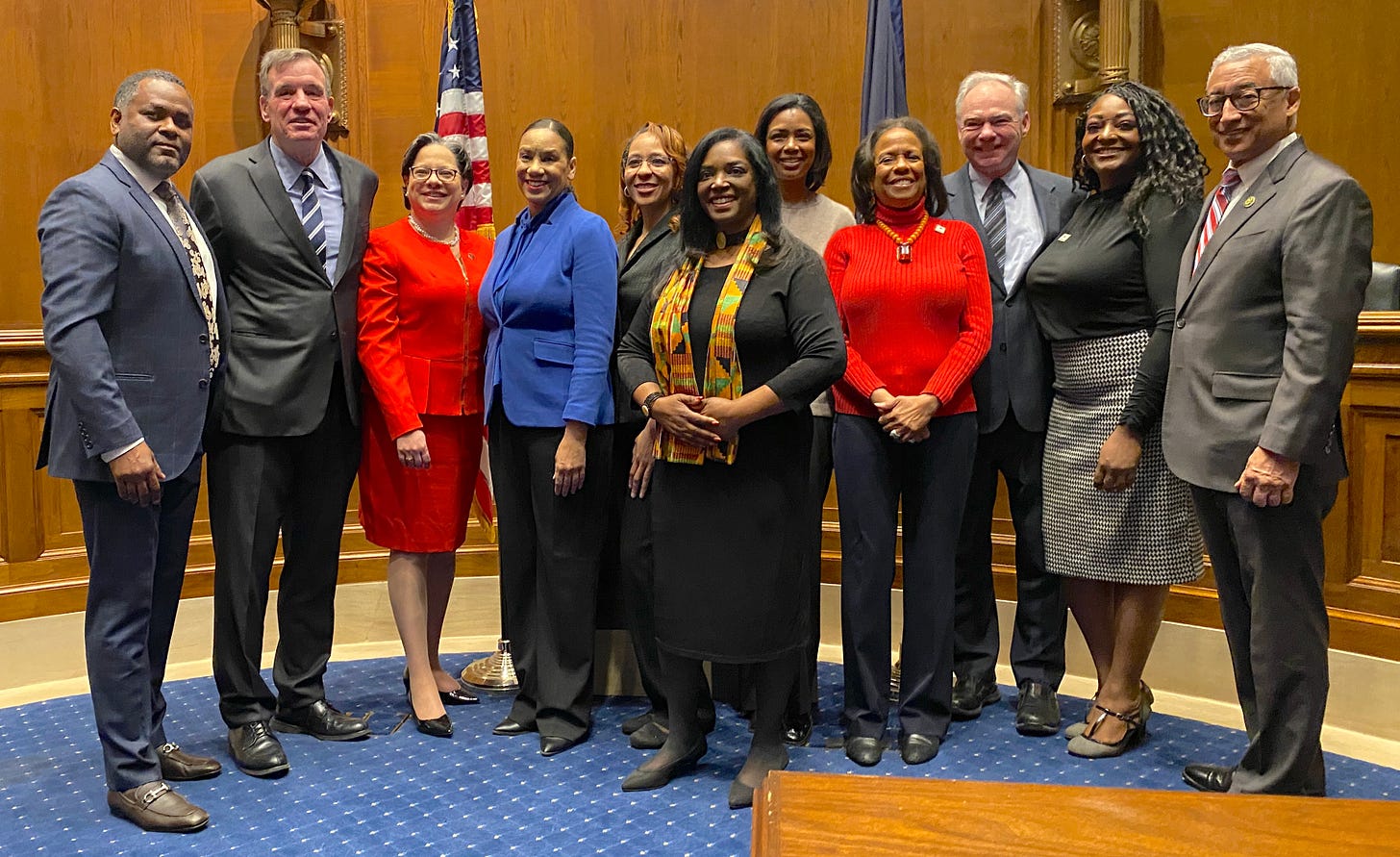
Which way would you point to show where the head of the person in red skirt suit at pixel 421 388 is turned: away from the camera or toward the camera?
toward the camera

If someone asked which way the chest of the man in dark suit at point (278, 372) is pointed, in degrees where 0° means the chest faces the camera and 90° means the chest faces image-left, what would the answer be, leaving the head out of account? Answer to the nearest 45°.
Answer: approximately 315°

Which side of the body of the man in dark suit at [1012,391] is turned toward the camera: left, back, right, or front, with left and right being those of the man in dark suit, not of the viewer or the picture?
front

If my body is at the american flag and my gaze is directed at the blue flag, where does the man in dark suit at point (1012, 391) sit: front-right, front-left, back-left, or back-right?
front-right

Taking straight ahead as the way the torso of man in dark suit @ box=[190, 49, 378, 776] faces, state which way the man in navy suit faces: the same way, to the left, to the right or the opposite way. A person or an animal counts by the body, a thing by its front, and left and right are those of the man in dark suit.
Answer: the same way

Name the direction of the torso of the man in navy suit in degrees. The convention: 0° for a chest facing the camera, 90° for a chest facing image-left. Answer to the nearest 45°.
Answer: approximately 315°

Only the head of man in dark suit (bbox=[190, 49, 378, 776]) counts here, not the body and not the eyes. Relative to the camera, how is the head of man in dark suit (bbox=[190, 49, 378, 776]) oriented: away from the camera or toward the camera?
toward the camera

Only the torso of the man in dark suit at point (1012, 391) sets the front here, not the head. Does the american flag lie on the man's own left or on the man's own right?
on the man's own right

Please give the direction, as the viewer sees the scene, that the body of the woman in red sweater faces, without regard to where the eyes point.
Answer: toward the camera

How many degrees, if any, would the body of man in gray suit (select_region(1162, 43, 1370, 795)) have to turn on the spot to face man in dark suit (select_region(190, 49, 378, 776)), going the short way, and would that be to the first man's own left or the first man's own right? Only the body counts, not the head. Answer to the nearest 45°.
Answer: approximately 45° to the first man's own right

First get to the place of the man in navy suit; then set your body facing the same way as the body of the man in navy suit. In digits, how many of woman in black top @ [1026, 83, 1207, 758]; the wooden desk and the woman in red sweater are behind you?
0

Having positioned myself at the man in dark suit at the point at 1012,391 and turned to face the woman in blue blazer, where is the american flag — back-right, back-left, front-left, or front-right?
front-right

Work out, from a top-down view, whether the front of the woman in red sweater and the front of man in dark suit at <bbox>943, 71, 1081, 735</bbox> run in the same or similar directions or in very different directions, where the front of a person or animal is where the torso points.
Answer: same or similar directions

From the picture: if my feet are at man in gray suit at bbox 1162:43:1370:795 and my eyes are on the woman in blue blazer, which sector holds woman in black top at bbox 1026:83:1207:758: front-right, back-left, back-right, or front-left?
front-right

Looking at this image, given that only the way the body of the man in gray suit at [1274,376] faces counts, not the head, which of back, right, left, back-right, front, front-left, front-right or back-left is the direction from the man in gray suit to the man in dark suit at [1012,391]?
right

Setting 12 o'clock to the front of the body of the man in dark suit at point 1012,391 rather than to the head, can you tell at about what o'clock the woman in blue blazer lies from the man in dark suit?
The woman in blue blazer is roughly at 2 o'clock from the man in dark suit.

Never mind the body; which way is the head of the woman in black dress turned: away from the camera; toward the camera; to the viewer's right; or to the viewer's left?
toward the camera
